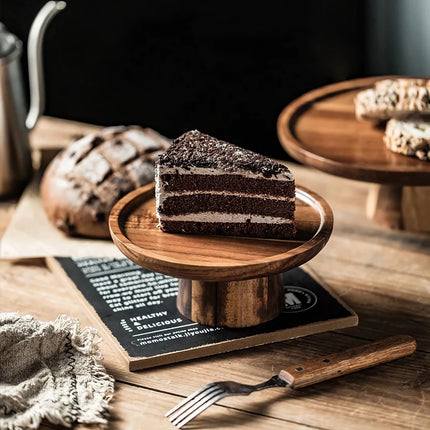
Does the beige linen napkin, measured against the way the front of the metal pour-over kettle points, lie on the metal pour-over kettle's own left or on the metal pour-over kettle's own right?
on the metal pour-over kettle's own right

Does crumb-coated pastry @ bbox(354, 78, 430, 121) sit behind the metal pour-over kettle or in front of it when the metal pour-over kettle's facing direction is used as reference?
in front

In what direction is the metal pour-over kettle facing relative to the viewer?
to the viewer's right

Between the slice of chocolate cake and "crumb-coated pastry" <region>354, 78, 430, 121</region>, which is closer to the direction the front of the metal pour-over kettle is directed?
the crumb-coated pastry

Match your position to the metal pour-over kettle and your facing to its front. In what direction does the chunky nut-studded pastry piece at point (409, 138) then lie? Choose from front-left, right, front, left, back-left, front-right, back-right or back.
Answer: front-right

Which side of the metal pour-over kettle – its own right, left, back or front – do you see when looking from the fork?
right

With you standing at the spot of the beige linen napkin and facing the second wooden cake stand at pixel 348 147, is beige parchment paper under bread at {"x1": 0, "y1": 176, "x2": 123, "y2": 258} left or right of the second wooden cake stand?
left
